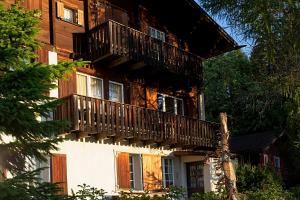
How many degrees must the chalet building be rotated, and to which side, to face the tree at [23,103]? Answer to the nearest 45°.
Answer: approximately 45° to its right

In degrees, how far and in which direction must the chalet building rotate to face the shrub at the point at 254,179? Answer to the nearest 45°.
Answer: approximately 90° to its left

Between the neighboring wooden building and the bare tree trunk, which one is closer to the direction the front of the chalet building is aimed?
the bare tree trunk

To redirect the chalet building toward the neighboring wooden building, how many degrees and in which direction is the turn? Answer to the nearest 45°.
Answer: approximately 90° to its left

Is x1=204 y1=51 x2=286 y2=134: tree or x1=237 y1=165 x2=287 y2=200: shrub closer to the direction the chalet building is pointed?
the shrub

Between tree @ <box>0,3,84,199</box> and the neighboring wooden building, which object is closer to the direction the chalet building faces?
the tree

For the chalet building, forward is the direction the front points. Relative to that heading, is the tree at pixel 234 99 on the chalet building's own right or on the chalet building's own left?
on the chalet building's own left
